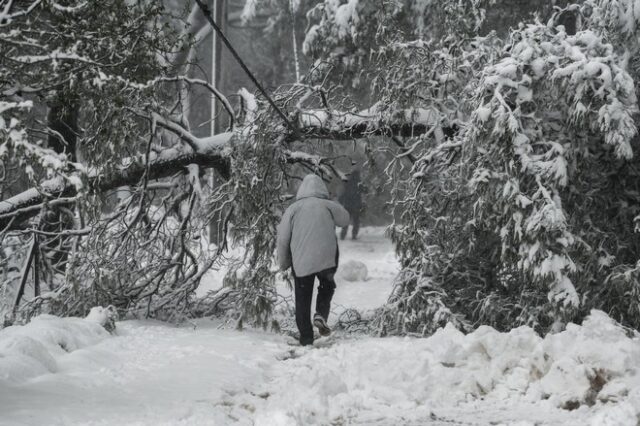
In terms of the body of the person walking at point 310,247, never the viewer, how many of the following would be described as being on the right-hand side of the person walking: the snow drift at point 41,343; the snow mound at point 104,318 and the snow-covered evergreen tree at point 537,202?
1

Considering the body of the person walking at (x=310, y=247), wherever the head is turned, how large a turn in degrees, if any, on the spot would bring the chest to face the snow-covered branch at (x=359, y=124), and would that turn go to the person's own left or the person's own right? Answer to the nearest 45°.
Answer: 0° — they already face it

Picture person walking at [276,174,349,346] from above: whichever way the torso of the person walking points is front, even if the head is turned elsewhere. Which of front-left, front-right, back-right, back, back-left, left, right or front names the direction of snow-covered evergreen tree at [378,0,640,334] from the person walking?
right

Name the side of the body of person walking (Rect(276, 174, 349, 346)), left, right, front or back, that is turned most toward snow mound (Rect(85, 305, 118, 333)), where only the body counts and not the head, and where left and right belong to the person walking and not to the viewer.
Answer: left

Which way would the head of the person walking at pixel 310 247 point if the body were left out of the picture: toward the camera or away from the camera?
away from the camera

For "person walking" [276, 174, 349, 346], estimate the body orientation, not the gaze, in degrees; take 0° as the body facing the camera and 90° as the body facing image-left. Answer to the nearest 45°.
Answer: approximately 180°

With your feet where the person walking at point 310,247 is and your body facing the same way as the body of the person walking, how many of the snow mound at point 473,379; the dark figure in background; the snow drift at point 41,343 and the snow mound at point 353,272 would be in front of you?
2

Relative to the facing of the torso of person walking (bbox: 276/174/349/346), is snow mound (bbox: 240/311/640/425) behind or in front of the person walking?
behind

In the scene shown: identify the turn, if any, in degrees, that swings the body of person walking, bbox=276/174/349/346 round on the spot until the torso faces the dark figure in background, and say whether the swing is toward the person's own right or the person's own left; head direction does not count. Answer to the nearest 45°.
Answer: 0° — they already face them

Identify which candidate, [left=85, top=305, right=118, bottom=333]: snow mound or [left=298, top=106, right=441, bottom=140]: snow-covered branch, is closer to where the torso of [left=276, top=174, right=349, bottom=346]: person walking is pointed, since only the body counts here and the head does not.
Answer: the snow-covered branch

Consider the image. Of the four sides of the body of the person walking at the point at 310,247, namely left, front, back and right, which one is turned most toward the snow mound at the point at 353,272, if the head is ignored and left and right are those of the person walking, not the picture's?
front

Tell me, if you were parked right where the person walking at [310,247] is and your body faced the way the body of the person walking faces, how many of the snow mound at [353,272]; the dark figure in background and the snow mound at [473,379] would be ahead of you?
2
